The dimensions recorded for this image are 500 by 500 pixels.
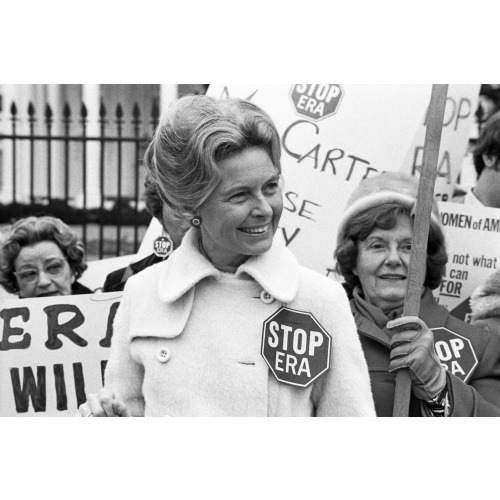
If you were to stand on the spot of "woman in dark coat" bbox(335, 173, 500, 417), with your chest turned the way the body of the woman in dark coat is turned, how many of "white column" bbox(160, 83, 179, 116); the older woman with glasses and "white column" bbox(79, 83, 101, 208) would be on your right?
3

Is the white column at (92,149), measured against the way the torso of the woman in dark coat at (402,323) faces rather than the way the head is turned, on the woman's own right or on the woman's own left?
on the woman's own right

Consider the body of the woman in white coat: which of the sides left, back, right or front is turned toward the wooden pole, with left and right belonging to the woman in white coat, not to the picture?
left

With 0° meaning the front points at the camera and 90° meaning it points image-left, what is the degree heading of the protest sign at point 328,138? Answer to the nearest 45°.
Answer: approximately 0°

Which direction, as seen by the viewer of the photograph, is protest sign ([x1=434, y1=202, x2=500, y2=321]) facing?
facing the viewer

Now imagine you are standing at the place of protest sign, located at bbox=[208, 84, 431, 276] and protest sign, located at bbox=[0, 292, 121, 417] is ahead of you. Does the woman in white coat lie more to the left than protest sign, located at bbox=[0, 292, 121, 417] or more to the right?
left

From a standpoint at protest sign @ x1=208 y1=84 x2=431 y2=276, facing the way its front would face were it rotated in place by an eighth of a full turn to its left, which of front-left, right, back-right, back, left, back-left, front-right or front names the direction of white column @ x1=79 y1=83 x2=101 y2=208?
back-right

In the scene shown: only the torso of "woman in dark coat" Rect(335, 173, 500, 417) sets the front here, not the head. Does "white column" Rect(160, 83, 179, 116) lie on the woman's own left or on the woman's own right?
on the woman's own right

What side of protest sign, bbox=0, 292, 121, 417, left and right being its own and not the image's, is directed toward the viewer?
front
